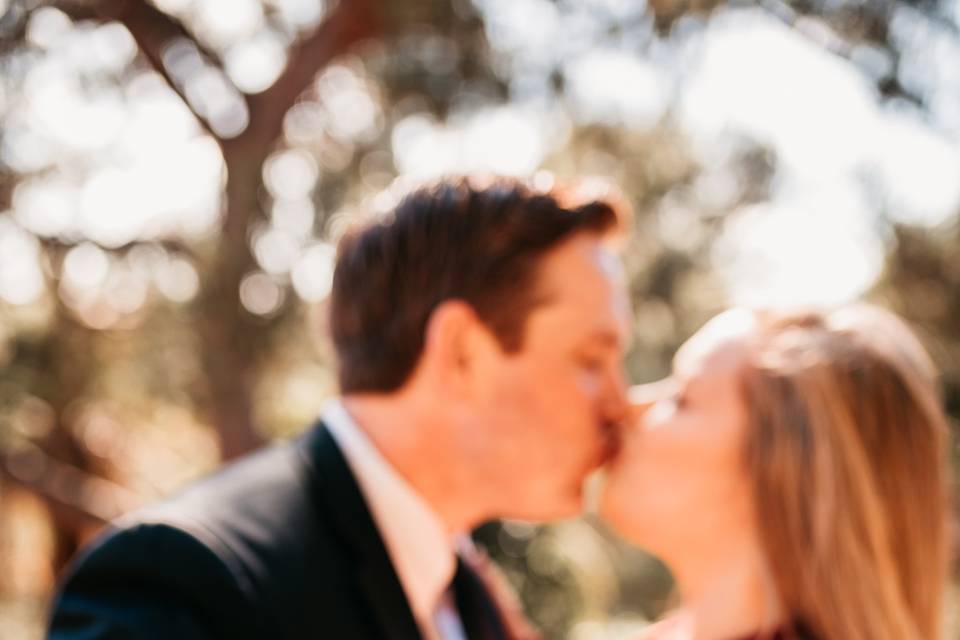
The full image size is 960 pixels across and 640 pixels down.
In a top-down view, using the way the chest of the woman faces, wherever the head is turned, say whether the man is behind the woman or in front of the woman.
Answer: in front

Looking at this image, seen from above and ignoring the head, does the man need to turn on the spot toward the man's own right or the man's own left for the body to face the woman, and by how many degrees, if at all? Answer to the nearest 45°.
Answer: approximately 45° to the man's own left

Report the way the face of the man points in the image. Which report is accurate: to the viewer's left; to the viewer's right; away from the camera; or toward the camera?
to the viewer's right

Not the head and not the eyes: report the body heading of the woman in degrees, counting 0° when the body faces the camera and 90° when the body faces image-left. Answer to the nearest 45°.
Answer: approximately 90°

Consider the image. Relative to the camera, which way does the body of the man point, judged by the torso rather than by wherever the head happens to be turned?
to the viewer's right

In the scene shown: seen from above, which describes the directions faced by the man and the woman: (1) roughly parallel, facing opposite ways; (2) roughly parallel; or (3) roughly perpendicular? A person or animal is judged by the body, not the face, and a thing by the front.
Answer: roughly parallel, facing opposite ways

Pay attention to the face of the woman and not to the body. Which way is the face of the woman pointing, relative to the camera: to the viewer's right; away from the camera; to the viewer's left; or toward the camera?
to the viewer's left

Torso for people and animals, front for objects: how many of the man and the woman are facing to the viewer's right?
1
